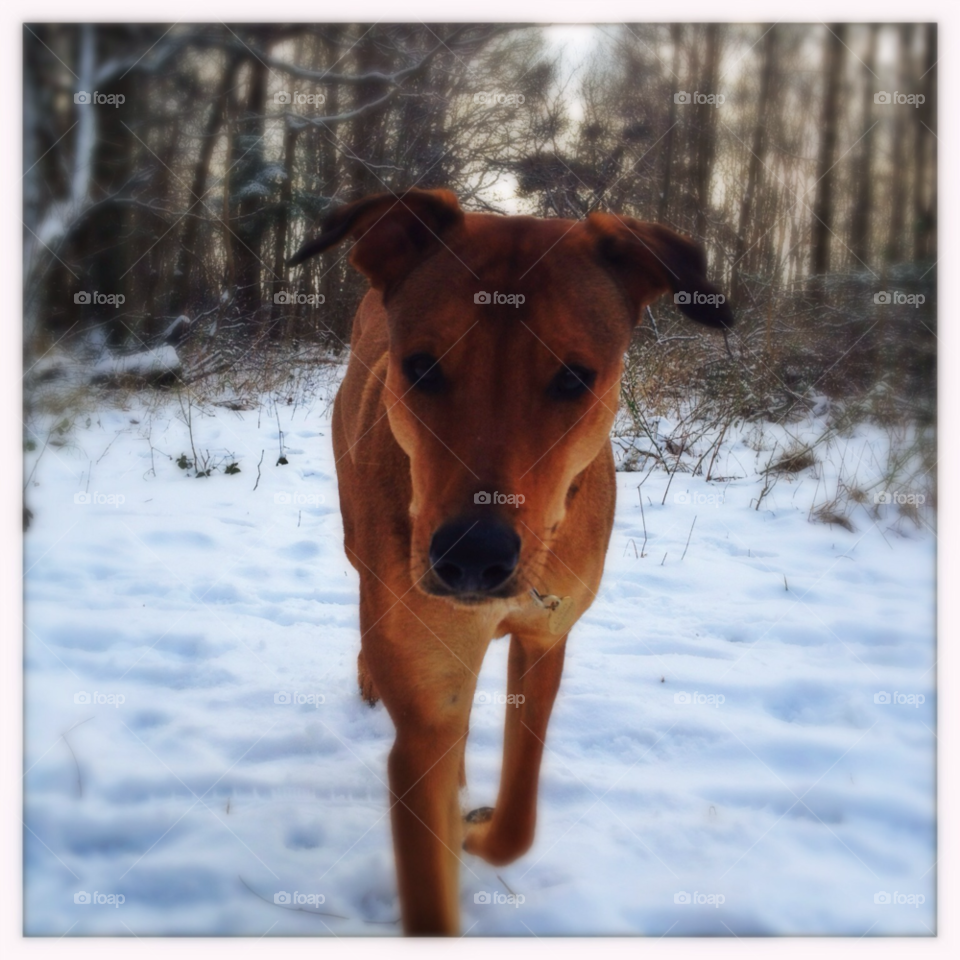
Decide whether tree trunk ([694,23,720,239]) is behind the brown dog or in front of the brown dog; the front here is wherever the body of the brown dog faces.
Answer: behind

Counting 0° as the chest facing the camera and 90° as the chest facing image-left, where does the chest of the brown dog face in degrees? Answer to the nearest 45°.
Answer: approximately 0°
